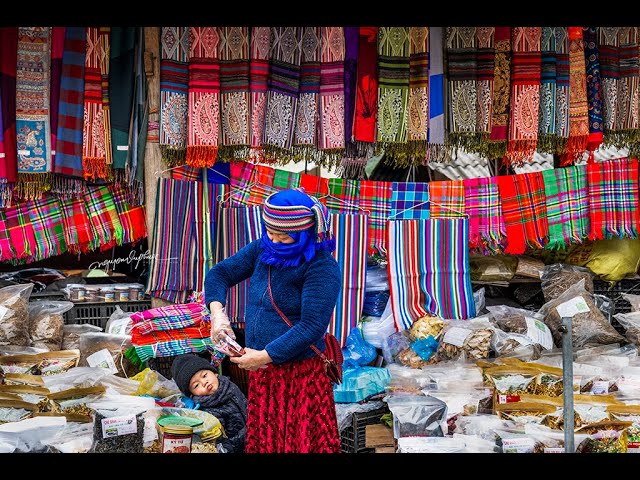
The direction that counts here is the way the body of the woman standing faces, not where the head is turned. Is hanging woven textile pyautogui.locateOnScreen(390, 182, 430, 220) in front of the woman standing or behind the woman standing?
behind

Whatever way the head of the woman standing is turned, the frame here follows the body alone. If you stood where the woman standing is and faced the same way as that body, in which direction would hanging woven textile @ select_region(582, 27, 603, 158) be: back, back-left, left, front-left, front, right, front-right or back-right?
back

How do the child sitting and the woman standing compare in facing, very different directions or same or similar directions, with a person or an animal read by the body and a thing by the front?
same or similar directions

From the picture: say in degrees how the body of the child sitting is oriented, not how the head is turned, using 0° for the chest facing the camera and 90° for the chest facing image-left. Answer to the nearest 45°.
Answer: approximately 45°

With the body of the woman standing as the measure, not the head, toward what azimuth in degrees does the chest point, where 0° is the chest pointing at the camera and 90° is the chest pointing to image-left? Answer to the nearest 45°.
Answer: approximately 45°

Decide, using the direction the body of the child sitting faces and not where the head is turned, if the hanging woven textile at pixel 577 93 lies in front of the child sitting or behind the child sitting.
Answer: behind

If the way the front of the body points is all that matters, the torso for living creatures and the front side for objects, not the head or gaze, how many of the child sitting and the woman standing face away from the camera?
0

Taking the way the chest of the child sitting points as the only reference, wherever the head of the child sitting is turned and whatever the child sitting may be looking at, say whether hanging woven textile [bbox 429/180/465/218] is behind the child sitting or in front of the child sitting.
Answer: behind

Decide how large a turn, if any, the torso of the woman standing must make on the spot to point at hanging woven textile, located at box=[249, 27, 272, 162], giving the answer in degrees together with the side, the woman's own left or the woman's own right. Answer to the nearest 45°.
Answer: approximately 135° to the woman's own right

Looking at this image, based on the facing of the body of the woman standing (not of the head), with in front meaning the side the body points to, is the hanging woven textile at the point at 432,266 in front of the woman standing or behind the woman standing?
behind

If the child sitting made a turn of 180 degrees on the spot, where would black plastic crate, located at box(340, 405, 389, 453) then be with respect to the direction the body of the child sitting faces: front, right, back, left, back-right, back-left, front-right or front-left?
front-right
